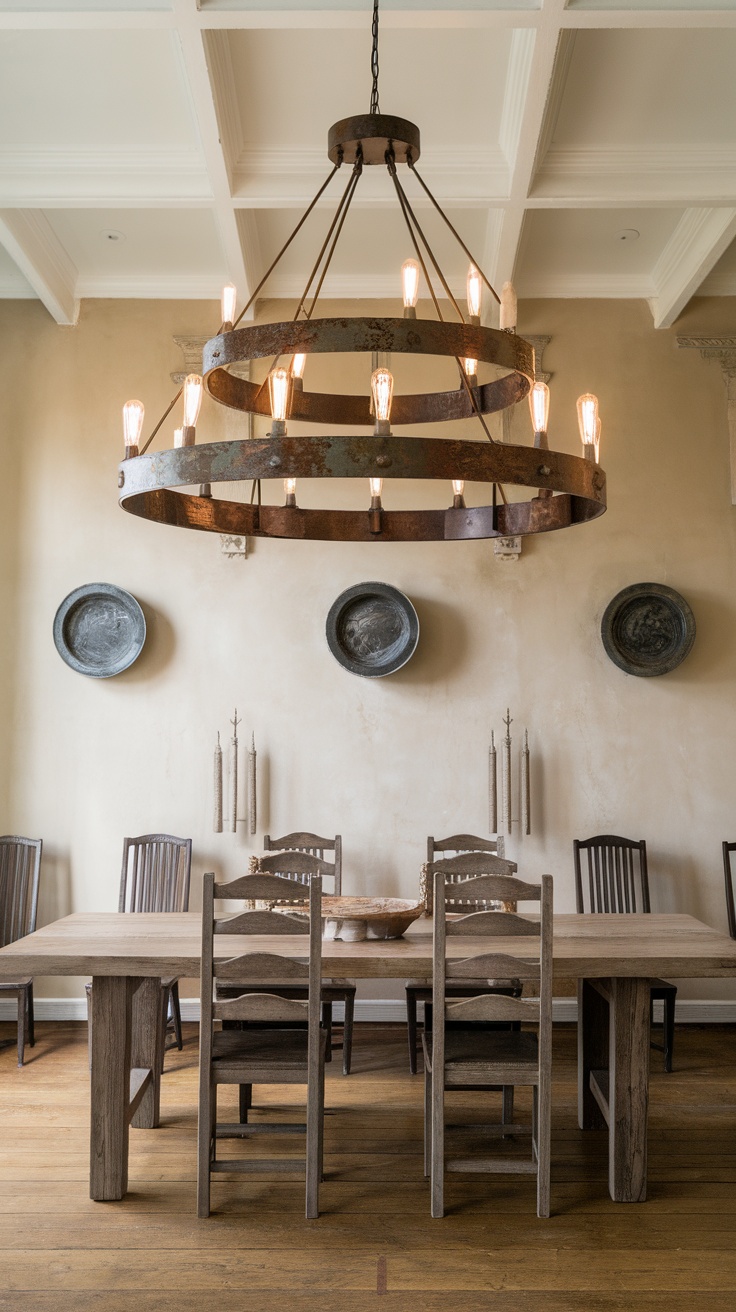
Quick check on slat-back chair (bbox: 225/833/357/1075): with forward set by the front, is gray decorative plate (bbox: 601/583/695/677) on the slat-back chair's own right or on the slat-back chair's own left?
on the slat-back chair's own left

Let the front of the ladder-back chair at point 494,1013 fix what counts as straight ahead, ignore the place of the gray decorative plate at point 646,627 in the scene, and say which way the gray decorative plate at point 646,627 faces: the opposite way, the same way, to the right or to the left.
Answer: the opposite way

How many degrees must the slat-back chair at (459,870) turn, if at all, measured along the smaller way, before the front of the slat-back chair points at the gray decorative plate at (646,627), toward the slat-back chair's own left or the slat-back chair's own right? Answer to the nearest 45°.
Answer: approximately 135° to the slat-back chair's own left

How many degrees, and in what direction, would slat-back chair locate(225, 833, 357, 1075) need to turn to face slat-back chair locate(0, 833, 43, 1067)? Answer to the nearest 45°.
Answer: approximately 135° to its right

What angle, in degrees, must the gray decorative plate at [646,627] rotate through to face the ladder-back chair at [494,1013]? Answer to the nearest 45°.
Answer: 0° — it already faces it

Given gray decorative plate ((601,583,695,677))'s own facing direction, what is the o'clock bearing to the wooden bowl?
The wooden bowl is roughly at 1 o'clock from the gray decorative plate.

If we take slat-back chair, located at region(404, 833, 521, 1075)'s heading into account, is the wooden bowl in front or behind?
in front

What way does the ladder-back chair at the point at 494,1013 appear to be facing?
away from the camera

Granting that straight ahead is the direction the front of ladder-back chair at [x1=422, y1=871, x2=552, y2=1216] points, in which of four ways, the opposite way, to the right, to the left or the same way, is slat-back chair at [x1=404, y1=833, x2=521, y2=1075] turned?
the opposite way

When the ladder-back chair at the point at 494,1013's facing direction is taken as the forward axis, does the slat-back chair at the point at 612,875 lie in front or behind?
in front
